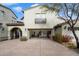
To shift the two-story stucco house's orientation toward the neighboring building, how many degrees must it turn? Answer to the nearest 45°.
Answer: approximately 90° to its right

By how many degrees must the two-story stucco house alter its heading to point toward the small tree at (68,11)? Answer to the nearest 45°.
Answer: approximately 90° to its left

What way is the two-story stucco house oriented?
toward the camera
